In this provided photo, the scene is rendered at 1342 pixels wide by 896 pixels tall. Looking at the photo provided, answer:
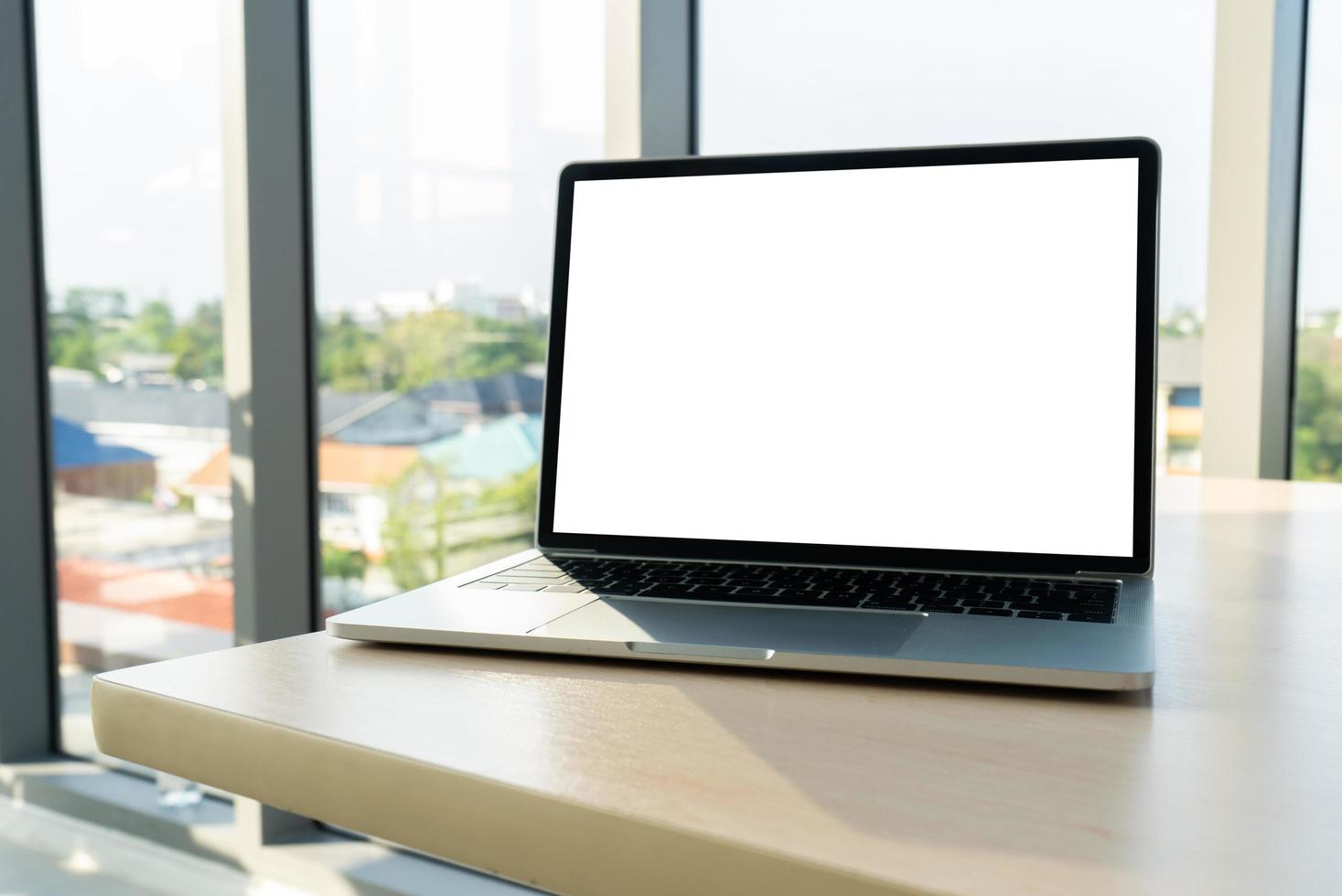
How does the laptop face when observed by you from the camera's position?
facing the viewer

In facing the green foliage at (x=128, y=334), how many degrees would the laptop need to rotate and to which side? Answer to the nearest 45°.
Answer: approximately 135° to its right

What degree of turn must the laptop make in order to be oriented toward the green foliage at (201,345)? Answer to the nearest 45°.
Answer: approximately 135° to its right

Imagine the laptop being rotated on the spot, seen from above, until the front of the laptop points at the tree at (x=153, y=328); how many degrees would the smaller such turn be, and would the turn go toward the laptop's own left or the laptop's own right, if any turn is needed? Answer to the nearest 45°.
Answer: approximately 135° to the laptop's own right

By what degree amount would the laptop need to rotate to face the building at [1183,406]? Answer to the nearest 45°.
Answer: approximately 135° to its left

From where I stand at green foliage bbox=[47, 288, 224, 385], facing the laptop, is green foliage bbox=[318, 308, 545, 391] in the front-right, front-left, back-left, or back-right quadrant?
front-left

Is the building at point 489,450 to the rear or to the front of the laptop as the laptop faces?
to the rear

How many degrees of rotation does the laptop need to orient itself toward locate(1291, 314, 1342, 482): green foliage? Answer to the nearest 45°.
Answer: approximately 135° to its left
